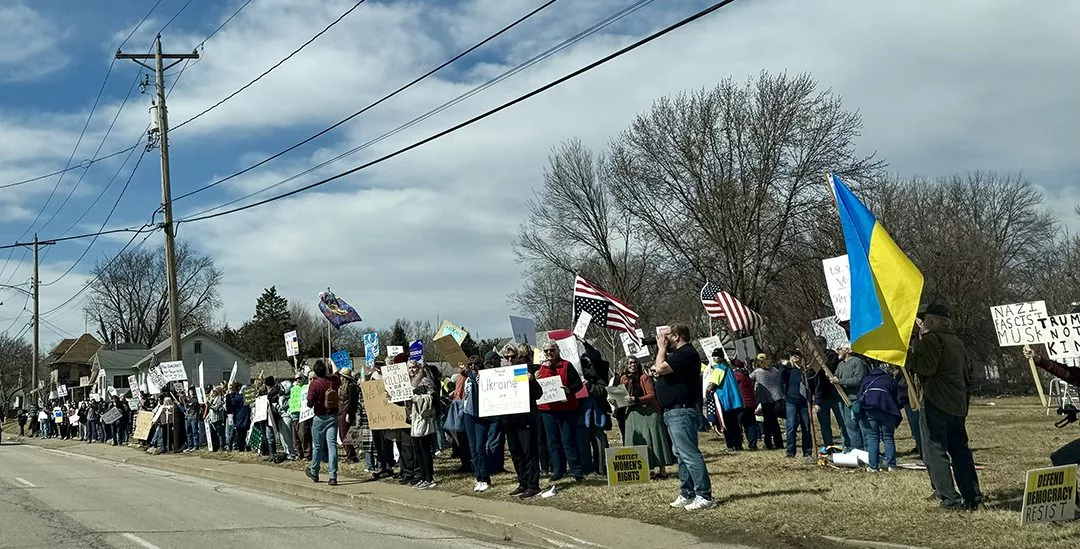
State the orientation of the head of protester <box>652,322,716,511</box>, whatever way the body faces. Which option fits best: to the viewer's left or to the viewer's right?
to the viewer's left

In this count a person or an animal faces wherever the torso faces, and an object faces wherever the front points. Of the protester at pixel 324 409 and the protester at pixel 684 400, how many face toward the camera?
0

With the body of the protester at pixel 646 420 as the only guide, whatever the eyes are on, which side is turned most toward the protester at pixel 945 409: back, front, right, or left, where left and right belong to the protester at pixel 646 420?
left

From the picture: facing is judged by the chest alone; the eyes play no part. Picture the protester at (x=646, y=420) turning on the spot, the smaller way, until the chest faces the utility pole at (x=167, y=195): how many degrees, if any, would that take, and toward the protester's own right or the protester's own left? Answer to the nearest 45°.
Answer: approximately 90° to the protester's own right

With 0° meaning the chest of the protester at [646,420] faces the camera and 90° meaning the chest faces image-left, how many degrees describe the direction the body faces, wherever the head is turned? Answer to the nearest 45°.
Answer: approximately 45°

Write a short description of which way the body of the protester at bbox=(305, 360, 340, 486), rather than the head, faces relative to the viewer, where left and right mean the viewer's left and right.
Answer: facing away from the viewer and to the left of the viewer

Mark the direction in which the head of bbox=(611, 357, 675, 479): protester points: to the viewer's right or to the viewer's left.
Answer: to the viewer's left

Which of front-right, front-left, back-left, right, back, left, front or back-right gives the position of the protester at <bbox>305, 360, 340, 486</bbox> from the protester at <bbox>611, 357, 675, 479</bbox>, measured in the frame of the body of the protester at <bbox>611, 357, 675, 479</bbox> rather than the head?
front-right

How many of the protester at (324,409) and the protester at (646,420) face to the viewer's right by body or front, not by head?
0

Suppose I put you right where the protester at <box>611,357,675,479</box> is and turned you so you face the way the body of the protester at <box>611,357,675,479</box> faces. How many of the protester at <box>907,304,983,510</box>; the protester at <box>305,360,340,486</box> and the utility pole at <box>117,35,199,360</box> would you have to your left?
1

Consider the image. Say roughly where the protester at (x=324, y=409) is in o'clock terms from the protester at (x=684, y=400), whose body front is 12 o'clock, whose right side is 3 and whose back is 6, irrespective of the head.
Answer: the protester at (x=324, y=409) is roughly at 1 o'clock from the protester at (x=684, y=400).

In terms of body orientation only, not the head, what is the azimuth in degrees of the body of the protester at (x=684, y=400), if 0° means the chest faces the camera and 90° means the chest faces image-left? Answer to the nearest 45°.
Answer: approximately 90°
